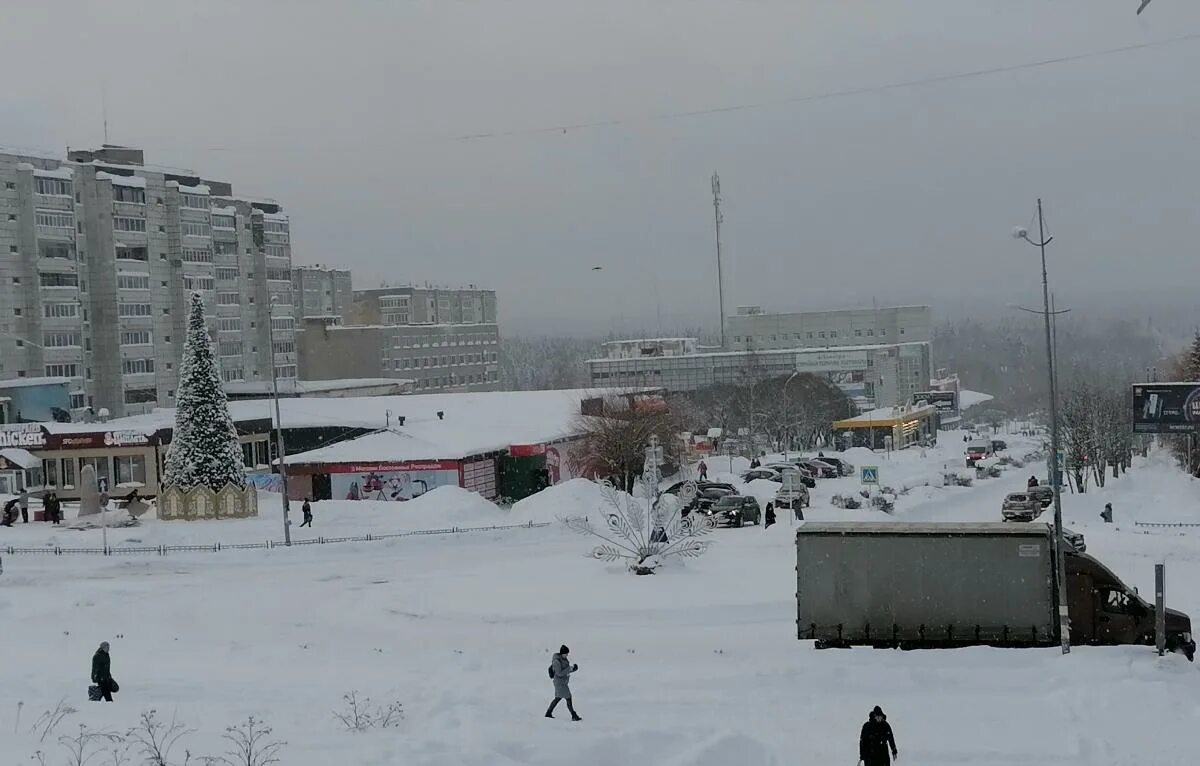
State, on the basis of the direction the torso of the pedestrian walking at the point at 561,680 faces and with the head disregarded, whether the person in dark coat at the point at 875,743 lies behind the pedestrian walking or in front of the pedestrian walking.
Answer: in front

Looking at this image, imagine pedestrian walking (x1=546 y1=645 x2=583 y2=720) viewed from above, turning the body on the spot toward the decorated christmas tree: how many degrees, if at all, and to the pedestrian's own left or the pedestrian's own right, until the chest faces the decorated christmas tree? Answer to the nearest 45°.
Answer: approximately 135° to the pedestrian's own left

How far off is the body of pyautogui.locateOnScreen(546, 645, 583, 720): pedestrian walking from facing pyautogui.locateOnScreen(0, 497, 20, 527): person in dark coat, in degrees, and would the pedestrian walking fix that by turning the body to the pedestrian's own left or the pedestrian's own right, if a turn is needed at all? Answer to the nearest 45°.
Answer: approximately 135° to the pedestrian's own left

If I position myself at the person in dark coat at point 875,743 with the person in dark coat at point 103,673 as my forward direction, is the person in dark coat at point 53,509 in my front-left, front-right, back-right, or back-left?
front-right

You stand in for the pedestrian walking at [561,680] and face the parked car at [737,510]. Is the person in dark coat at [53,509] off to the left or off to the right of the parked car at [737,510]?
left

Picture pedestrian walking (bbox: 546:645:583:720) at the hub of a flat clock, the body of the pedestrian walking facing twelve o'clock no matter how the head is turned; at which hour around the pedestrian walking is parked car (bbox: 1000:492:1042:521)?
The parked car is roughly at 10 o'clock from the pedestrian walking.

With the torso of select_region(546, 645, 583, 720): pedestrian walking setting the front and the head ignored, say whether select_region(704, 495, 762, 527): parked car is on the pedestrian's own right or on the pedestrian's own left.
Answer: on the pedestrian's own left

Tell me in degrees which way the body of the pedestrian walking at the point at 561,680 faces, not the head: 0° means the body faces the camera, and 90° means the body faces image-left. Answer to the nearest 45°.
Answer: approximately 270°

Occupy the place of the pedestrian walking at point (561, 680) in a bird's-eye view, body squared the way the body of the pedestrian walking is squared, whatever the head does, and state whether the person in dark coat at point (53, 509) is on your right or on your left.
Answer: on your left

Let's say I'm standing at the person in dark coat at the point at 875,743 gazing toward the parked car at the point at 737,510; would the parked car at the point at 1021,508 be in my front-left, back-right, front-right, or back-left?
front-right

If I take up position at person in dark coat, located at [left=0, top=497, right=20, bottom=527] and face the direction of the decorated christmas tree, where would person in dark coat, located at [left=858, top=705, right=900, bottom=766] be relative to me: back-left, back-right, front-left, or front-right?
front-right

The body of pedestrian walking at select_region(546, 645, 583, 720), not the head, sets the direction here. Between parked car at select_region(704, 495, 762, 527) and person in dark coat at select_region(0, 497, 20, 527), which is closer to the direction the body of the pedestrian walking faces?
the parked car

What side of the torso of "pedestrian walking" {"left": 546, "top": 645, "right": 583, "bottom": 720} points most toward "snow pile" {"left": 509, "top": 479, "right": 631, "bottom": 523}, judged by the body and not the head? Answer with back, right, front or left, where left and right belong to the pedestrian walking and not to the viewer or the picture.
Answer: left
